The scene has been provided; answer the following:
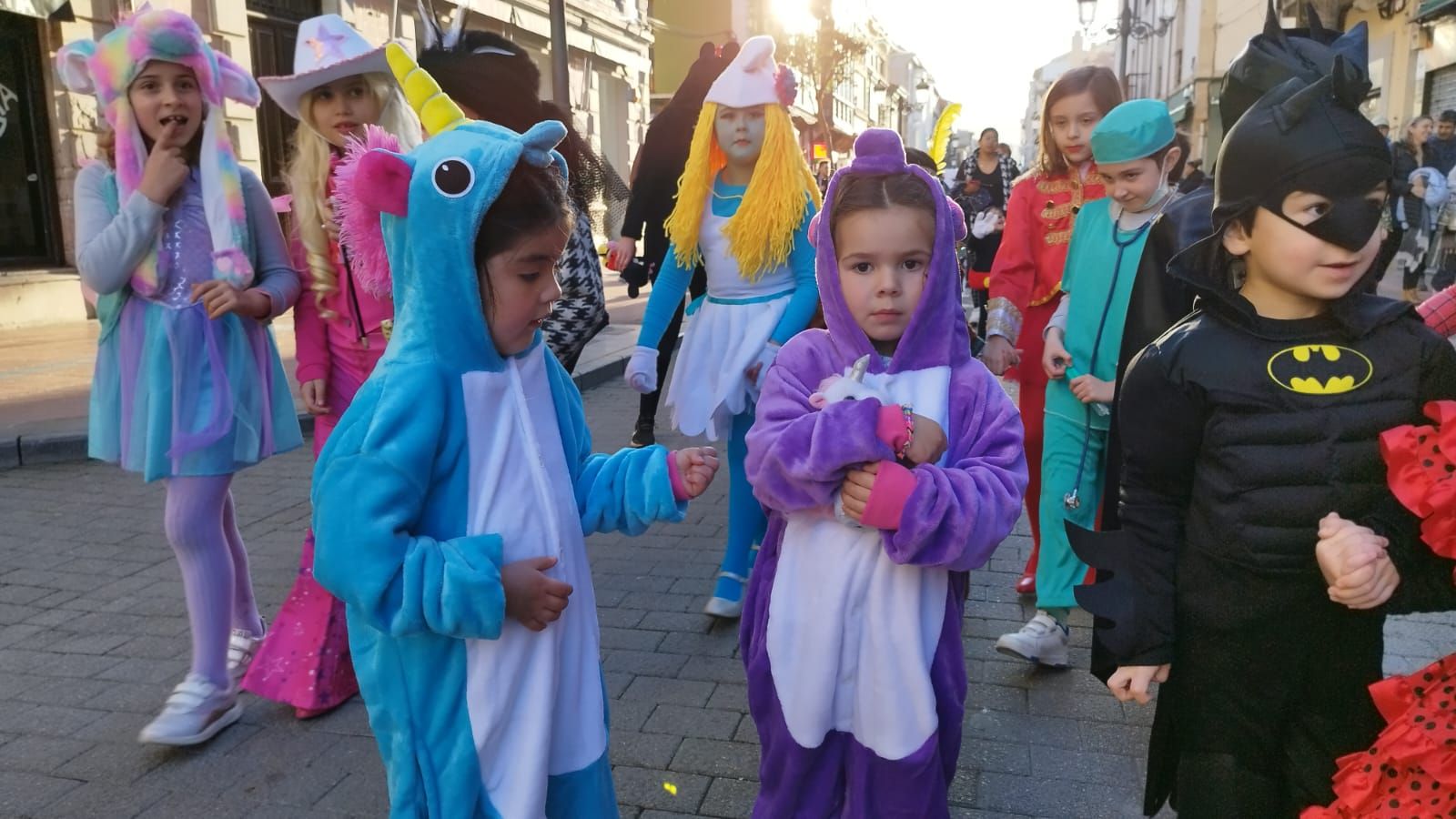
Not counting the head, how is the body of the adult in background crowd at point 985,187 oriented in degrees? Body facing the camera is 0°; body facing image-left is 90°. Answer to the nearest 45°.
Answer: approximately 0°

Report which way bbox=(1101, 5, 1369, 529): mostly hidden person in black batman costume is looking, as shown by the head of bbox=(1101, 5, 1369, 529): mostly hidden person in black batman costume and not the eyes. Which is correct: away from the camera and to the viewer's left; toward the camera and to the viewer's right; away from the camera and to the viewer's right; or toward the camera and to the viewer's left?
toward the camera and to the viewer's right

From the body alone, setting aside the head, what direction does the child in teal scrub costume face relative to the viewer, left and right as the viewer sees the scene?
facing the viewer and to the left of the viewer

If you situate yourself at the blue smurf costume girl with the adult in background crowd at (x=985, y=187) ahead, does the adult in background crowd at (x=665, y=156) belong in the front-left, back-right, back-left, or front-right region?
front-left

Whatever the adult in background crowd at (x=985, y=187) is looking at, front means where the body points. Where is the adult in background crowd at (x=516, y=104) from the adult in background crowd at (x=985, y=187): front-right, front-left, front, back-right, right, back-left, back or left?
front

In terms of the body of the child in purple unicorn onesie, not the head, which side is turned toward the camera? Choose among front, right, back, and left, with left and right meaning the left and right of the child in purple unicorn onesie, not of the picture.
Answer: front

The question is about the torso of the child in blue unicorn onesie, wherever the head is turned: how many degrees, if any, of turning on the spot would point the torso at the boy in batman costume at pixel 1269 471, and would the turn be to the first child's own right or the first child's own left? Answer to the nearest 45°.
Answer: approximately 45° to the first child's own left

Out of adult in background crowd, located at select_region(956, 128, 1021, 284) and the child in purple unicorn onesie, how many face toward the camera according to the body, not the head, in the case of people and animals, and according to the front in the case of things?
2

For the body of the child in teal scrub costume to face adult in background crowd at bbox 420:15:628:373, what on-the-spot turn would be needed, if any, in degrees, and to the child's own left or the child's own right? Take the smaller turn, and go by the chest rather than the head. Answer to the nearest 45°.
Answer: approximately 45° to the child's own right

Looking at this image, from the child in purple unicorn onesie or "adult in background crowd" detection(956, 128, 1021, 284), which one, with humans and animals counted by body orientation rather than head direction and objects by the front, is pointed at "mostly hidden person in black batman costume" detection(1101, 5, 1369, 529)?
the adult in background crowd

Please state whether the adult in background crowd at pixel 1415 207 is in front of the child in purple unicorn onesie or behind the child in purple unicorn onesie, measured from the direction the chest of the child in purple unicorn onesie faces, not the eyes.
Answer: behind

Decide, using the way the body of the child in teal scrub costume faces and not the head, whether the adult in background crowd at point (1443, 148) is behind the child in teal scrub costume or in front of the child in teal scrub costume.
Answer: behind

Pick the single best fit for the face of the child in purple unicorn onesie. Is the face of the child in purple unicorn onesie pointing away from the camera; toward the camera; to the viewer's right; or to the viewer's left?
toward the camera

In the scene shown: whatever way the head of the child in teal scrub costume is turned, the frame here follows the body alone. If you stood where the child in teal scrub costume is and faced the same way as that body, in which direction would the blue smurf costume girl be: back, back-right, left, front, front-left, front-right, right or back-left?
front-right

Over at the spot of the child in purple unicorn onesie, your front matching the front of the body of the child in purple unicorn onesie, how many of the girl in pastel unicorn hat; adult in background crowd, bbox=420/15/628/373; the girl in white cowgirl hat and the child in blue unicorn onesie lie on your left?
0

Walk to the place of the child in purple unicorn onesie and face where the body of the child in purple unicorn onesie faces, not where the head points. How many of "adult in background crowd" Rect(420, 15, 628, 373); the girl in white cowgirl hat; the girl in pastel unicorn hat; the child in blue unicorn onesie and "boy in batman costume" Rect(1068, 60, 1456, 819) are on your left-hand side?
1

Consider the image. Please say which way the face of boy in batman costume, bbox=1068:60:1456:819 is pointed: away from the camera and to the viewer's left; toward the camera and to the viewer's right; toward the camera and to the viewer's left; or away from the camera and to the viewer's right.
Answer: toward the camera and to the viewer's right

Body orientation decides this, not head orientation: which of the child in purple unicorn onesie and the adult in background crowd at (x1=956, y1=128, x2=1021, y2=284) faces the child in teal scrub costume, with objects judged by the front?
the adult in background crowd

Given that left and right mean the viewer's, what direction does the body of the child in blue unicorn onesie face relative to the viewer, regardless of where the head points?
facing the viewer and to the right of the viewer

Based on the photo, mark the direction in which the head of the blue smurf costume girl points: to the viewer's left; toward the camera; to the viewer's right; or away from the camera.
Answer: toward the camera

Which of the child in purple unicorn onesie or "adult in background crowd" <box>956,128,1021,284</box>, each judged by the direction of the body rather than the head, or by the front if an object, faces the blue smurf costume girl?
the adult in background crowd

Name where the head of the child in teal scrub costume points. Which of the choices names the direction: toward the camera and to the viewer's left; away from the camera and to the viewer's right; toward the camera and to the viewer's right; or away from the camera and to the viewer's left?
toward the camera and to the viewer's left

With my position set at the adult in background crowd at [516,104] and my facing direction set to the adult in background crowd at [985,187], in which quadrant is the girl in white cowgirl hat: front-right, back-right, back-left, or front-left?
back-left
